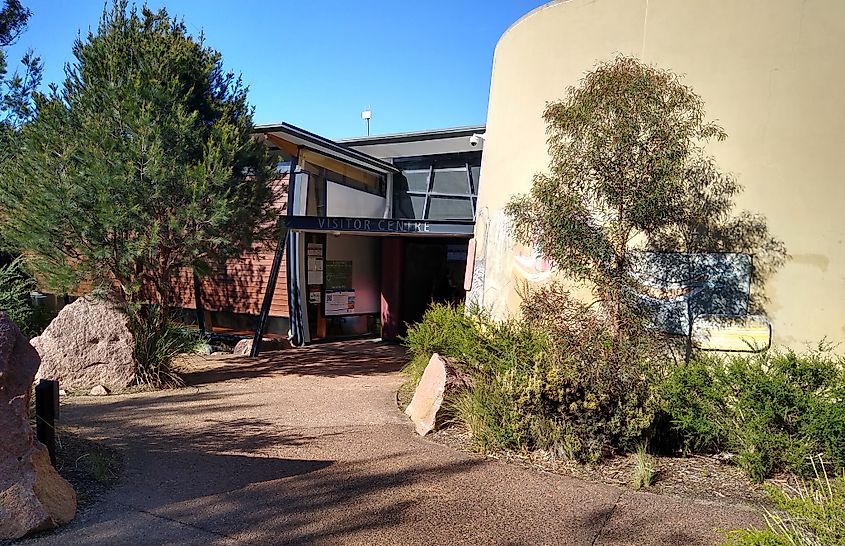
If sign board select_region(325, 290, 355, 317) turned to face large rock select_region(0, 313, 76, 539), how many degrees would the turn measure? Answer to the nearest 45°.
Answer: approximately 45° to its right

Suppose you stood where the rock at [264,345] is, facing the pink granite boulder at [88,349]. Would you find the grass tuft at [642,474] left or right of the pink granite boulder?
left

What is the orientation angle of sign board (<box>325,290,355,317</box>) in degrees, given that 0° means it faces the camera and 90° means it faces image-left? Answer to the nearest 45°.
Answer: approximately 315°

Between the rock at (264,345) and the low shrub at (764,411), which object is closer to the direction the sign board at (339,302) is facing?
the low shrub

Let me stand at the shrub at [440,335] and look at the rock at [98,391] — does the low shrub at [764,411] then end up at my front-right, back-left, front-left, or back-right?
back-left

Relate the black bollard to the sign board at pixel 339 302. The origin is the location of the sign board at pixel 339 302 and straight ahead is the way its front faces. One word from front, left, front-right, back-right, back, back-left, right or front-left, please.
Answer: front-right

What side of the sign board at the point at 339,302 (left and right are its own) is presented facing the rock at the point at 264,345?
right

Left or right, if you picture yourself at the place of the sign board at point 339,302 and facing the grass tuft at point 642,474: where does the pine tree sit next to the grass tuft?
right
